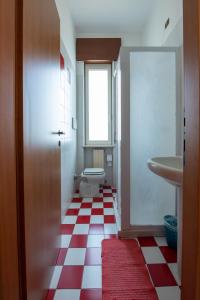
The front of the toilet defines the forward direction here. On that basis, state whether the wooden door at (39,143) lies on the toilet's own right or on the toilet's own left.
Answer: on the toilet's own right
